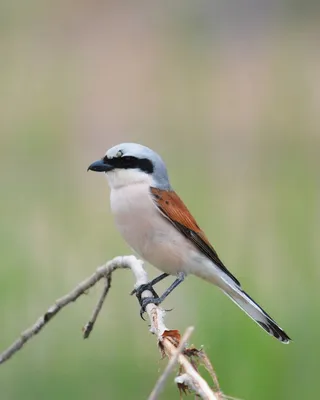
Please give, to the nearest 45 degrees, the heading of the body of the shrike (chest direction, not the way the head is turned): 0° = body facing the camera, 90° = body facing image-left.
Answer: approximately 90°
